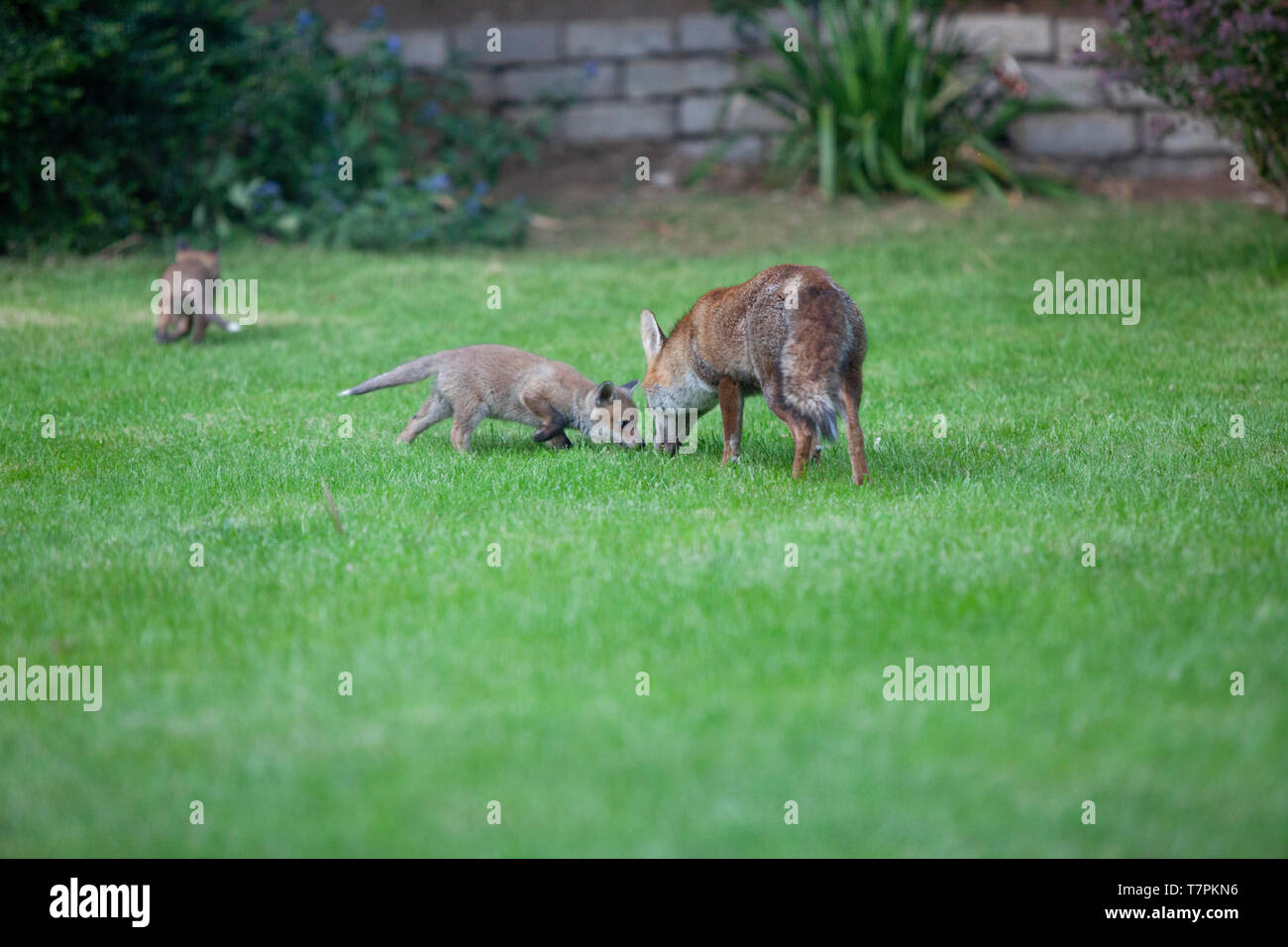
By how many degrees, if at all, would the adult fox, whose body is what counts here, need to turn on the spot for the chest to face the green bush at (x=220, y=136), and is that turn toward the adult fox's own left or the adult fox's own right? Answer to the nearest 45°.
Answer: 0° — it already faces it

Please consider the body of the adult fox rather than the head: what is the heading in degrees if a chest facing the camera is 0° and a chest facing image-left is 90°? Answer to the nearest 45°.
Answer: approximately 135°

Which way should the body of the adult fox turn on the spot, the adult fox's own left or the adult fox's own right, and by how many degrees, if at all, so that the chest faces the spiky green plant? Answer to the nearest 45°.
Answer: approximately 45° to the adult fox's own right

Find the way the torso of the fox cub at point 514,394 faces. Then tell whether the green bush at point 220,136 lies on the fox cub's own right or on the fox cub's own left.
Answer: on the fox cub's own left

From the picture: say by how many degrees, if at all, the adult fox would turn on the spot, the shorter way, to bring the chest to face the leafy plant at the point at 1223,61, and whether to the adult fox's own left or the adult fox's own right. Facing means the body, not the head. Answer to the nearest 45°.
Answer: approximately 90° to the adult fox's own right

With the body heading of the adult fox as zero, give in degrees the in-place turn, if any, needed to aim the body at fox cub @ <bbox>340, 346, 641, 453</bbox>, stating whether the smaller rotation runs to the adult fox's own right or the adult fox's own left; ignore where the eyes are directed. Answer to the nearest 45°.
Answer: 0° — it already faces it

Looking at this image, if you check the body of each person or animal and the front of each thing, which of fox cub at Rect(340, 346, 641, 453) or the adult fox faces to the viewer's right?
the fox cub

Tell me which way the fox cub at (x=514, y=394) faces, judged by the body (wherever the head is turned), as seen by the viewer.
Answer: to the viewer's right

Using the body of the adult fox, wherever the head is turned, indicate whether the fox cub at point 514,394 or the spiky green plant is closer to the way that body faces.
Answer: the fox cub

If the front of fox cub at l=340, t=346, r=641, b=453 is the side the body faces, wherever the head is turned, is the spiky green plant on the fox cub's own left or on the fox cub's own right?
on the fox cub's own left

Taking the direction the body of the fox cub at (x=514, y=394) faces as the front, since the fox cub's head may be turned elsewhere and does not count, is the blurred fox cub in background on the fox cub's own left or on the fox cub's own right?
on the fox cub's own left

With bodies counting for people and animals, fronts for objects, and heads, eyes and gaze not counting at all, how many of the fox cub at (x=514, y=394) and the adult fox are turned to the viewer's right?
1
